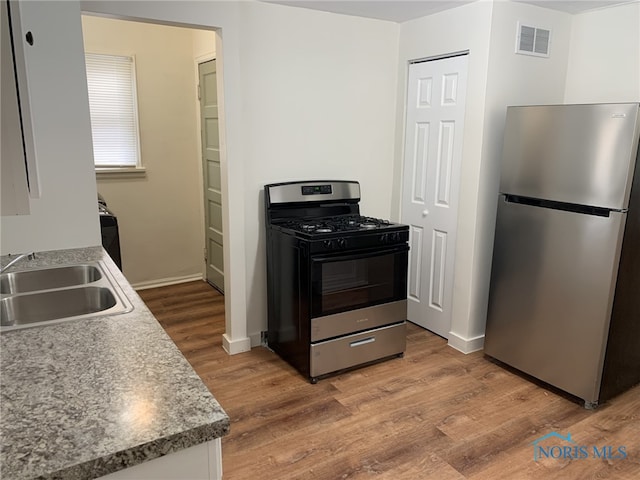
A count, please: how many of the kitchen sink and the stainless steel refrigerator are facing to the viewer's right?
1

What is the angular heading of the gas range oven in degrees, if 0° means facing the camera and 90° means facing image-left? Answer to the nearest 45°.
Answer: approximately 315°

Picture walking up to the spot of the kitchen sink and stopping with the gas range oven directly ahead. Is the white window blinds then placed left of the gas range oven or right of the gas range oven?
left

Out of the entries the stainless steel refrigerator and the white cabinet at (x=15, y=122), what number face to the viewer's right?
1

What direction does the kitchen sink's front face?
to the viewer's right

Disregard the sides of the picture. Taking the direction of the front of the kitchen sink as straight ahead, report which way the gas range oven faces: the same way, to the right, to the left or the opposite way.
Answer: to the right

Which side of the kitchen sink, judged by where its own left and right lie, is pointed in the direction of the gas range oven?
front

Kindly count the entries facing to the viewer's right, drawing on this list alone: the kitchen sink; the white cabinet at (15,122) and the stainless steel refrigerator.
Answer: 2

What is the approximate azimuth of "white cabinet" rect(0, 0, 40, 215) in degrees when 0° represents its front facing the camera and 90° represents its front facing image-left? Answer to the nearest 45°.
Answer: approximately 270°

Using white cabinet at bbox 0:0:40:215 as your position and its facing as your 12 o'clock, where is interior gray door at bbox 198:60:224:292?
The interior gray door is roughly at 10 o'clock from the white cabinet.

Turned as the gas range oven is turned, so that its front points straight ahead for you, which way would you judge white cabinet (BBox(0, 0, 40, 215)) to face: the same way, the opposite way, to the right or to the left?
to the left

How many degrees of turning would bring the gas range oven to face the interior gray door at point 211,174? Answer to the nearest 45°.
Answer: approximately 180°

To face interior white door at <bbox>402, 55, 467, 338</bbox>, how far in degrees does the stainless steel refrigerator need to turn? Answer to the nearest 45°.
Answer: approximately 90° to its right

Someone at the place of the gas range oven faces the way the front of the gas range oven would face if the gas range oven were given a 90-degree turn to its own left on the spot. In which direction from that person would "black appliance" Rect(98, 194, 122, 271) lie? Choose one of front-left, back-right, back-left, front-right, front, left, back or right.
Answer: back-left

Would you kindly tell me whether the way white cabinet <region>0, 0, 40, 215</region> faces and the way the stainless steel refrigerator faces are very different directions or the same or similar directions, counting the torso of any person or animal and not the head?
very different directions
